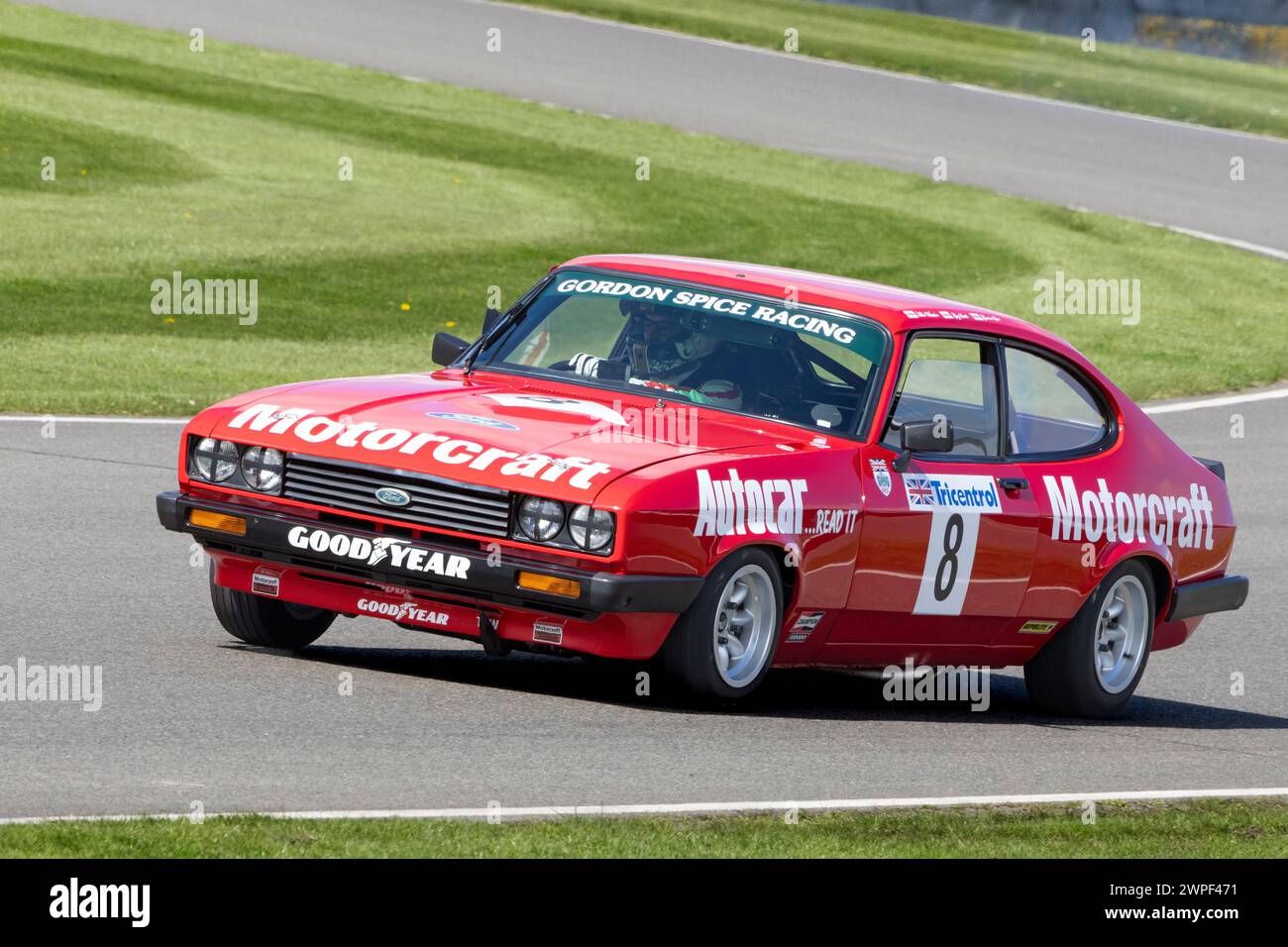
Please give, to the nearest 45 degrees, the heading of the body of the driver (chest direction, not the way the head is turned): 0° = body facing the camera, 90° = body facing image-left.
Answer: approximately 45°

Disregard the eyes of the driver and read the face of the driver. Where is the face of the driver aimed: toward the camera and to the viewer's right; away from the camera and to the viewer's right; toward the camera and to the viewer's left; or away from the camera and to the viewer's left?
toward the camera and to the viewer's left

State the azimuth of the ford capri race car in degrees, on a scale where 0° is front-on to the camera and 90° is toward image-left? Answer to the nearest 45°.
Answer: approximately 45°
